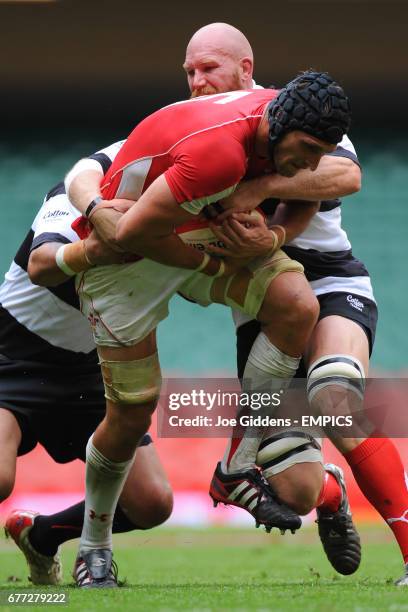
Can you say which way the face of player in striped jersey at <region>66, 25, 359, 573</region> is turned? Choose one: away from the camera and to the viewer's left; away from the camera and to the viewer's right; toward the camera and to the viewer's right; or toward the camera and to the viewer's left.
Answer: toward the camera and to the viewer's left

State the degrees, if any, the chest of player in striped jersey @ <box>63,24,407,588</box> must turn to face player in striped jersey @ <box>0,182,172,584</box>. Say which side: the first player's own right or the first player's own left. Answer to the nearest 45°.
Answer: approximately 45° to the first player's own right

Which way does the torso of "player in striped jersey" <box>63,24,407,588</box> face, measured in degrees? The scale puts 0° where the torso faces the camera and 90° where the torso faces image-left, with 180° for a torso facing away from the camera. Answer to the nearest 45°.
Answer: approximately 45°

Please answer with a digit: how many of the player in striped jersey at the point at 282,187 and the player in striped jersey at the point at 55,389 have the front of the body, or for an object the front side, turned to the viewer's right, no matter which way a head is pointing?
1

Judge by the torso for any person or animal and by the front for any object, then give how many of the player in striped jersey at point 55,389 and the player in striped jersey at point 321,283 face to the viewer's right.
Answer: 1

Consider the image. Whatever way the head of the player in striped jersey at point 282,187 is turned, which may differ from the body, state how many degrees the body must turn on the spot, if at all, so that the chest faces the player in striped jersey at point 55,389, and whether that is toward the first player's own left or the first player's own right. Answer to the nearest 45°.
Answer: approximately 45° to the first player's own right

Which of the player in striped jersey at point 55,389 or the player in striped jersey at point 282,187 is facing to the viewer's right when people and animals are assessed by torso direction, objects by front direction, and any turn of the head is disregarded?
the player in striped jersey at point 55,389

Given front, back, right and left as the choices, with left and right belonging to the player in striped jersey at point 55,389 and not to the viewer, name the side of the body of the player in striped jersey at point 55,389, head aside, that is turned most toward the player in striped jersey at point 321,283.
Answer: front

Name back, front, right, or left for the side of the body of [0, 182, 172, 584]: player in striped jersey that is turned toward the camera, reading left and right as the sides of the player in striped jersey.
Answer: right
